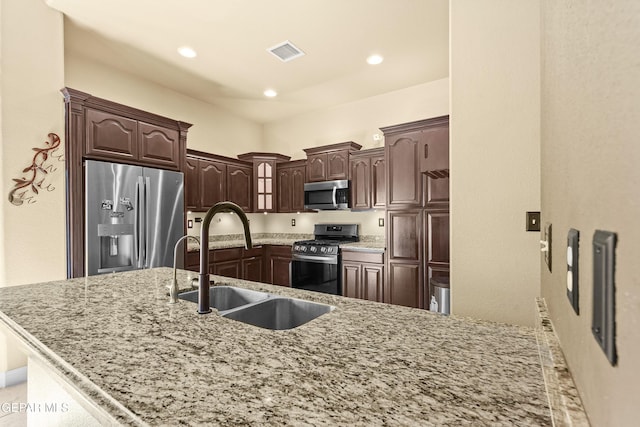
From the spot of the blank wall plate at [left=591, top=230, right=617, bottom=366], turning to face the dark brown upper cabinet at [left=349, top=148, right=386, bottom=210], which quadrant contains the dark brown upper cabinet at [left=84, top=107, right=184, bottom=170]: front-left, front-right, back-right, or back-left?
front-left

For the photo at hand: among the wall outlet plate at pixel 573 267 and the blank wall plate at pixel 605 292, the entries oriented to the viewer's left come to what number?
2

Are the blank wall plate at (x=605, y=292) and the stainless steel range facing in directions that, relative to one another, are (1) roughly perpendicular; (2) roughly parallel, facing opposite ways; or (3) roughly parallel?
roughly perpendicular

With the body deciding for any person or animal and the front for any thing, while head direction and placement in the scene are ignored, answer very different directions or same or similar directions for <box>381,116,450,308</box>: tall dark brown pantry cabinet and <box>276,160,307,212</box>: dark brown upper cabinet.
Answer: same or similar directions

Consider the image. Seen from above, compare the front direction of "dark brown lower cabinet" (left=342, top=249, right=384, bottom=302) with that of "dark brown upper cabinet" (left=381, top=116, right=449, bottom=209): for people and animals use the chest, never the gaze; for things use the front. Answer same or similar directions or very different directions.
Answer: same or similar directions

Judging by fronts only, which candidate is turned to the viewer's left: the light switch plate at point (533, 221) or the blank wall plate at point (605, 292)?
the blank wall plate

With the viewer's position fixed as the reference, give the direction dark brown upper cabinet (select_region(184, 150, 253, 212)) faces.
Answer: facing the viewer and to the right of the viewer

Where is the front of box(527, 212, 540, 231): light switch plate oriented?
toward the camera

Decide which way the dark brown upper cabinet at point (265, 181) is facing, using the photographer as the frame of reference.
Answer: facing the viewer

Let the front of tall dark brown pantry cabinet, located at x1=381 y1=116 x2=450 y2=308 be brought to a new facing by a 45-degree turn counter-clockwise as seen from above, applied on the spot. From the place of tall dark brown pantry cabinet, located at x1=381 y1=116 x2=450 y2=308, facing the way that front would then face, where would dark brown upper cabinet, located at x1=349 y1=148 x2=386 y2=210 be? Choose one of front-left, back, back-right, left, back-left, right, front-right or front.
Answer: back-right

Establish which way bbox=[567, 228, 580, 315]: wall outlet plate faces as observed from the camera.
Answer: facing to the left of the viewer

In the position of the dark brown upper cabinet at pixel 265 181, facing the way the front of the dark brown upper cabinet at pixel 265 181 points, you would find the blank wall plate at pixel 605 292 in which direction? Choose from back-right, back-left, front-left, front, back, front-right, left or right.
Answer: front

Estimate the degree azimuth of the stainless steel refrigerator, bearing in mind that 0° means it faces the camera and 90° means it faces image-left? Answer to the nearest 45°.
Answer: approximately 315°

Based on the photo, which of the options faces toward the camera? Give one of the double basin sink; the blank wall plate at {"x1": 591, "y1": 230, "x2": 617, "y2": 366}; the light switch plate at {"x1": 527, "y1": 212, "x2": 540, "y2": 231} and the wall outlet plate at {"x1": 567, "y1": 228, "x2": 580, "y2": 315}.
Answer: the light switch plate

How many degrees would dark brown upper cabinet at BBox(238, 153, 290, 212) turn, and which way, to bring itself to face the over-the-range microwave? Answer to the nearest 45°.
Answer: approximately 45° to its left

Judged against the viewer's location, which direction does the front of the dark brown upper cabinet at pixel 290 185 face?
facing the viewer and to the left of the viewer
